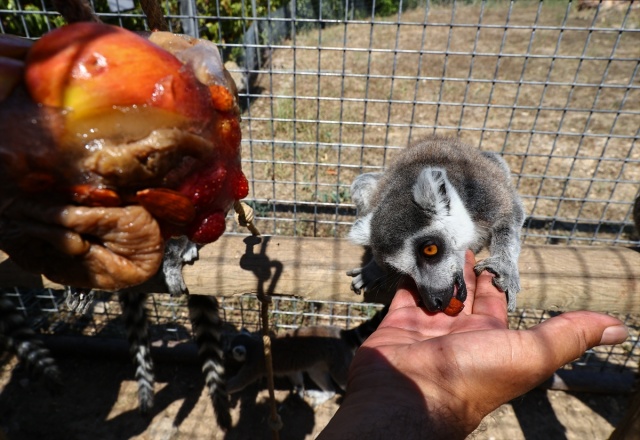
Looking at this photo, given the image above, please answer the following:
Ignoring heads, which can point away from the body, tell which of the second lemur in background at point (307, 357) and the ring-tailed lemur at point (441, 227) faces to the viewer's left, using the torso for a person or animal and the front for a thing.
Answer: the second lemur in background

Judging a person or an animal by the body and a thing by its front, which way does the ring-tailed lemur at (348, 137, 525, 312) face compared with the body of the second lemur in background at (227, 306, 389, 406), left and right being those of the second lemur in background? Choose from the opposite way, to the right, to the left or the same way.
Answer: to the left

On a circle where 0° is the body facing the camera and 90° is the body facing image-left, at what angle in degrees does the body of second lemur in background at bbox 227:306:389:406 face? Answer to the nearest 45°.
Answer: approximately 90°

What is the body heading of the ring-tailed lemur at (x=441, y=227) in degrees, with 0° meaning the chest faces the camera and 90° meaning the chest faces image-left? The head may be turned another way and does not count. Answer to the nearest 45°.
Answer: approximately 0°

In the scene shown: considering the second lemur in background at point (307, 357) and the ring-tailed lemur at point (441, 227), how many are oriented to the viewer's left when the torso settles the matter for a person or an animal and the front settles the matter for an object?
1

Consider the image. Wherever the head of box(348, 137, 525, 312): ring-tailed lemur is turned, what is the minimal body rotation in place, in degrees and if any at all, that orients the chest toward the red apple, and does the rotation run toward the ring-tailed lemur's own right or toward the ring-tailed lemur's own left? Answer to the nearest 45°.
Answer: approximately 45° to the ring-tailed lemur's own right
